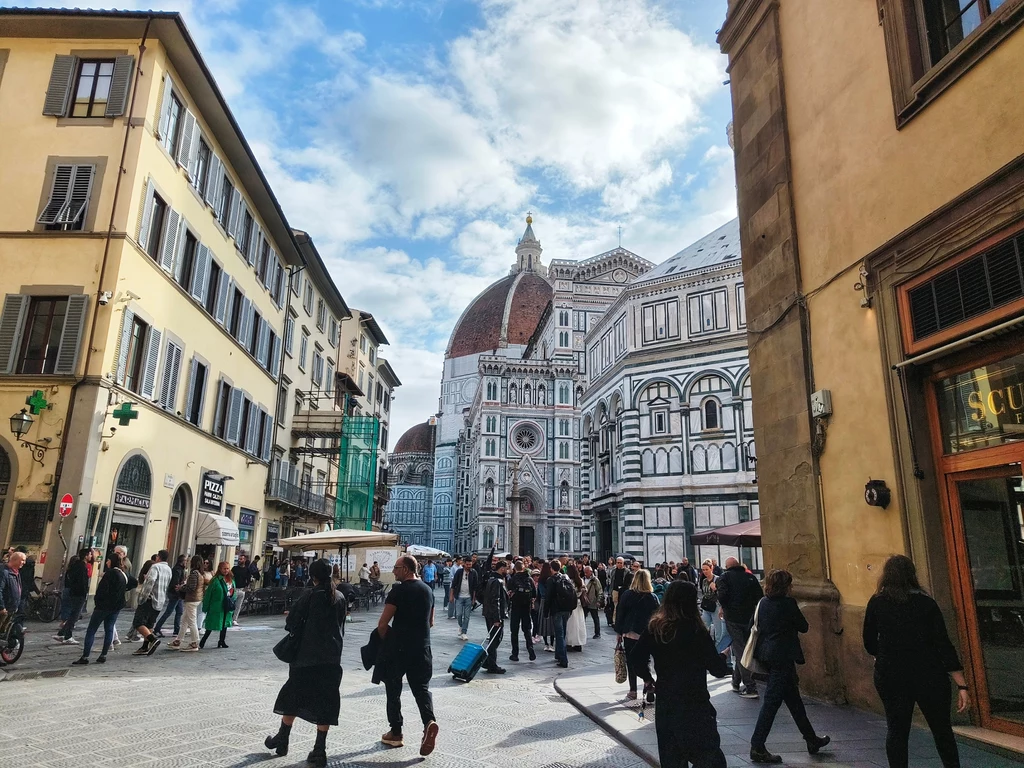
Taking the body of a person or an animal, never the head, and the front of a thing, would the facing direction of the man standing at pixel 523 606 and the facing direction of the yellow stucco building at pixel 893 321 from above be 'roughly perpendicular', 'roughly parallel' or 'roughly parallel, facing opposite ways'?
roughly perpendicular

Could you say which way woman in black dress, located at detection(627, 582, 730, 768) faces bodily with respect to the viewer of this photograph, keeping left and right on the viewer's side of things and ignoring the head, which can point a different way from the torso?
facing away from the viewer

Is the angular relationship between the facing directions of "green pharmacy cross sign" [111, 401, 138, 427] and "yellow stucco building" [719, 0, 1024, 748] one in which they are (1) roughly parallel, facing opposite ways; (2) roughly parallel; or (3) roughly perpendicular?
roughly perpendicular

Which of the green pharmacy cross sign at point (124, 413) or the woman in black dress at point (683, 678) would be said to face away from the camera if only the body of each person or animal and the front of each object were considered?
the woman in black dress

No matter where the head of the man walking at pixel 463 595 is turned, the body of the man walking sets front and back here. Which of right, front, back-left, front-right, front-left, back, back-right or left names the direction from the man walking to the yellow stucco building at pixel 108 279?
right

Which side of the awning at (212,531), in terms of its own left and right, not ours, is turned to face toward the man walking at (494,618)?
front

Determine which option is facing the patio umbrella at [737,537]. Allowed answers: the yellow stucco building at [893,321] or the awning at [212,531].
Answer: the awning at [212,531]

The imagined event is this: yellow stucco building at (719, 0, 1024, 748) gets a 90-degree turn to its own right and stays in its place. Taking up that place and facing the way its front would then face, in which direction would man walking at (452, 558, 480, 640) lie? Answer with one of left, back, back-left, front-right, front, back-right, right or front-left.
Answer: front

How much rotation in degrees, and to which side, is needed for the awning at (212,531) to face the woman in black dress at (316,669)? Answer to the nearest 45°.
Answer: approximately 45° to its right

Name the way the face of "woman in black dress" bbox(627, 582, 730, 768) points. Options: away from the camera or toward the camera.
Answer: away from the camera

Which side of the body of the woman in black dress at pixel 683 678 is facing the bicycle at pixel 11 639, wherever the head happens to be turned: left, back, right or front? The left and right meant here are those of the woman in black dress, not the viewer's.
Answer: left

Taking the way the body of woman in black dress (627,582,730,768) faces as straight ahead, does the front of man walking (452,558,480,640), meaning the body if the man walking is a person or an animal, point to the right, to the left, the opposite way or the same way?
the opposite way
